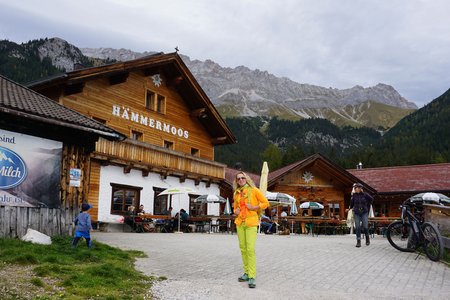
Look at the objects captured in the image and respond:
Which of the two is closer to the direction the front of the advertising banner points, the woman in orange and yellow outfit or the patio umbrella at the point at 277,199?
the woman in orange and yellow outfit

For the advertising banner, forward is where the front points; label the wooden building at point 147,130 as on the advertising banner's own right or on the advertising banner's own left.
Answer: on the advertising banner's own left

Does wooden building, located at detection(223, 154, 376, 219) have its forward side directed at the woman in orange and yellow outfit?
yes

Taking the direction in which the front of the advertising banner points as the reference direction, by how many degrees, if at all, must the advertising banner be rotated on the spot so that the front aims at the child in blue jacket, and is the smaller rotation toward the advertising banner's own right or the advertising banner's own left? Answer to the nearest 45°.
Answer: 0° — it already faces them

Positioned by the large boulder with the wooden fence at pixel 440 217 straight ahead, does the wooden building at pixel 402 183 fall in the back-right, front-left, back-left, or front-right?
front-left

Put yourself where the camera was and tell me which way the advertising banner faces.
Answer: facing the viewer and to the right of the viewer

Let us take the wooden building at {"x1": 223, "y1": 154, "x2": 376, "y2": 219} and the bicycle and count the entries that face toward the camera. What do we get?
1

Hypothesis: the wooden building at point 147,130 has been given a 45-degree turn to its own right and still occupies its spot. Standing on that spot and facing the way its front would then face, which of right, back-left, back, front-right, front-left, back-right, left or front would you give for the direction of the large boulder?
front

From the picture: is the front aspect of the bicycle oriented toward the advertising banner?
no

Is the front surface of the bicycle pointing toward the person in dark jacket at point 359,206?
yes

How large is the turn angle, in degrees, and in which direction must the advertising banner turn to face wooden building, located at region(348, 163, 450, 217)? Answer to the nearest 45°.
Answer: approximately 90° to its left

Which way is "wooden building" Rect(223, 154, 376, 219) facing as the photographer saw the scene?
facing the viewer

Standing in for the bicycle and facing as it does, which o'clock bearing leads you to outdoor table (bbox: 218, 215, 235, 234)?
The outdoor table is roughly at 12 o'clock from the bicycle.

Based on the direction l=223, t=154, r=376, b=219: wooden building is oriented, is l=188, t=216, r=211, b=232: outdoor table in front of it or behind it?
in front

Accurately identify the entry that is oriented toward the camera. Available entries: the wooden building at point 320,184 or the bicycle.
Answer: the wooden building

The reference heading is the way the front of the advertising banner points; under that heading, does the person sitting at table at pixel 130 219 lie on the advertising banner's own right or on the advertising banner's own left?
on the advertising banner's own left

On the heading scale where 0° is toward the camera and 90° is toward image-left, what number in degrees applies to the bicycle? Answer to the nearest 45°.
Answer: approximately 135°

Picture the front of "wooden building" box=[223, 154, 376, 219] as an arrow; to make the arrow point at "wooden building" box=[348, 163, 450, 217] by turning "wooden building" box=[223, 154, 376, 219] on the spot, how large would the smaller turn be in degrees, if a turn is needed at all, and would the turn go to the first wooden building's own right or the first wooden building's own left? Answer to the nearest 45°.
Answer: approximately 90° to the first wooden building's own left

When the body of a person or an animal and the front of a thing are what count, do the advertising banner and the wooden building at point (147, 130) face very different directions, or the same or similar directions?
same or similar directions
